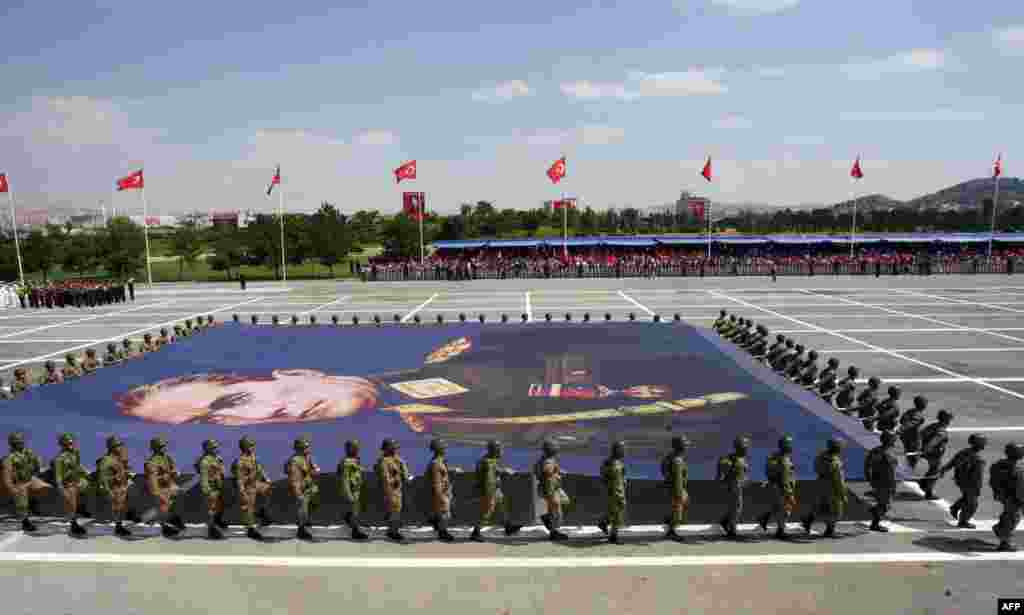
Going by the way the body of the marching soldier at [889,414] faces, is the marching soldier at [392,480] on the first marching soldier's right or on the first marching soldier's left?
on the first marching soldier's right

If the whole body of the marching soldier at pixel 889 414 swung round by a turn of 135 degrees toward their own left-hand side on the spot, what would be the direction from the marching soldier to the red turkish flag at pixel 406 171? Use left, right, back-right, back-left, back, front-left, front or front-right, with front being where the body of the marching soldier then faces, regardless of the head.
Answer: front

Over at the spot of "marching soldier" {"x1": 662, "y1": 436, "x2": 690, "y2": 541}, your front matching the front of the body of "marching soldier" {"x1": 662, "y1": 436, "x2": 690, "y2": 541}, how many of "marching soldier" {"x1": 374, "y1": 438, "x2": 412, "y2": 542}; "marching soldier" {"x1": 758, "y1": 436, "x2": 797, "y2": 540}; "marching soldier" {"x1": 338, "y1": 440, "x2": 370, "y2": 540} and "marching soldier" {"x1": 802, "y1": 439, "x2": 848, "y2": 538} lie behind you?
2

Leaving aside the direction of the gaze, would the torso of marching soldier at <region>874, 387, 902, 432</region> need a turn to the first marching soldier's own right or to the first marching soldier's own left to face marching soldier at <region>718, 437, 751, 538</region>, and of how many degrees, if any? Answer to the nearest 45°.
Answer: approximately 90° to the first marching soldier's own right
